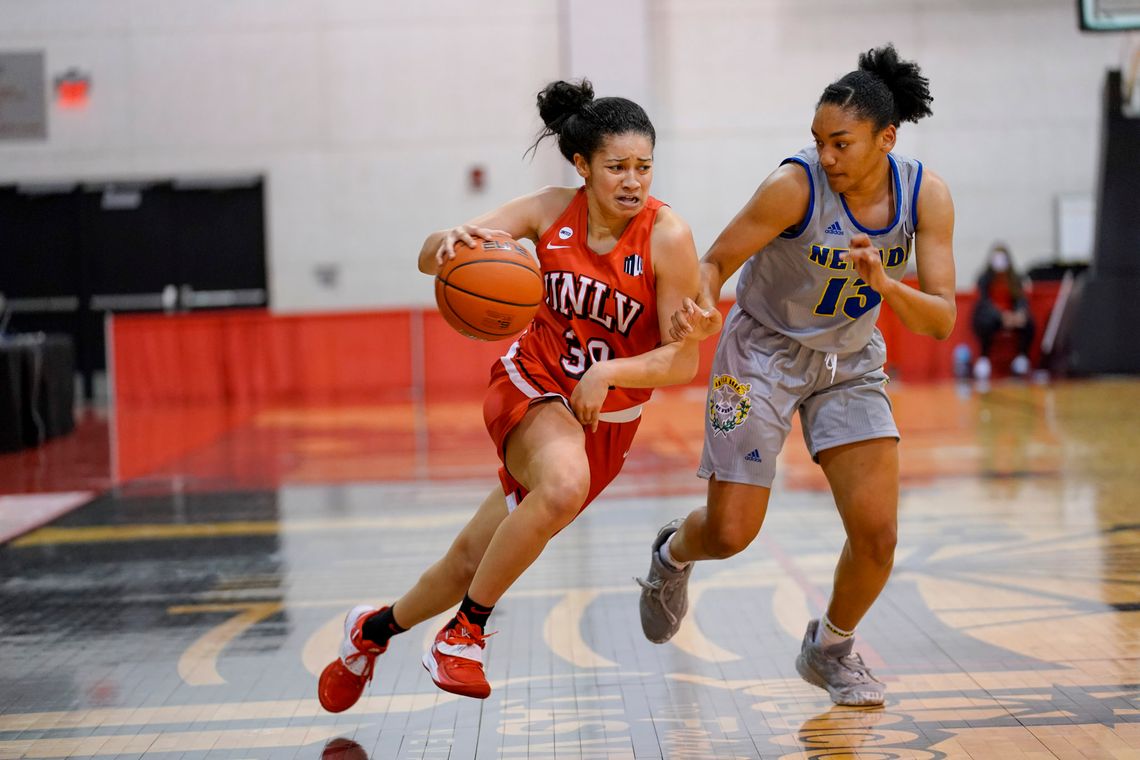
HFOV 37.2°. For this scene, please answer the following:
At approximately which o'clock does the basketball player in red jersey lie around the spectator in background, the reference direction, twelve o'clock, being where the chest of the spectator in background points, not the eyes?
The basketball player in red jersey is roughly at 12 o'clock from the spectator in background.

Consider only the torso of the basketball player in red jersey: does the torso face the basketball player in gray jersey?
no

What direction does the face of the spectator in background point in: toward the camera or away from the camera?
toward the camera

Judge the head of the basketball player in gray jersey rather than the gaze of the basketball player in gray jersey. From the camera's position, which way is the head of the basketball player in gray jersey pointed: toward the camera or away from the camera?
toward the camera

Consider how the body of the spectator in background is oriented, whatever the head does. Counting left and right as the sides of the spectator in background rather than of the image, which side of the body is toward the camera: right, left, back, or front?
front

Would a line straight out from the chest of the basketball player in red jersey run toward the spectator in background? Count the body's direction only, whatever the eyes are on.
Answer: no

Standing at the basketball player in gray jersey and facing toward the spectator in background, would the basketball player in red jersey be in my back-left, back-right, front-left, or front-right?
back-left

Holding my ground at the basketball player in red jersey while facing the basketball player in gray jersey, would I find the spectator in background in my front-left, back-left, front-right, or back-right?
front-left

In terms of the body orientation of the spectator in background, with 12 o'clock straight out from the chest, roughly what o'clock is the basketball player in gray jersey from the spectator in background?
The basketball player in gray jersey is roughly at 12 o'clock from the spectator in background.
